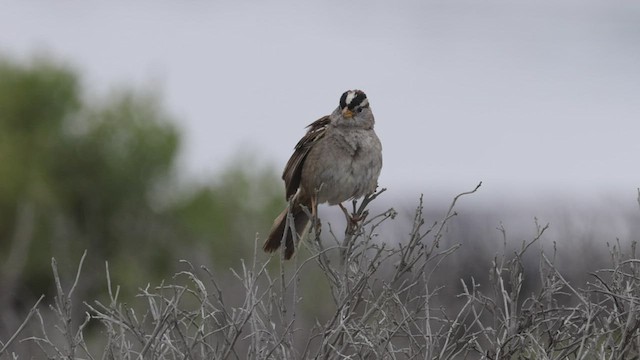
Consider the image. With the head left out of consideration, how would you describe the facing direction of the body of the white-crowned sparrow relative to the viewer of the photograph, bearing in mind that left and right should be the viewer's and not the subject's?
facing the viewer and to the right of the viewer
